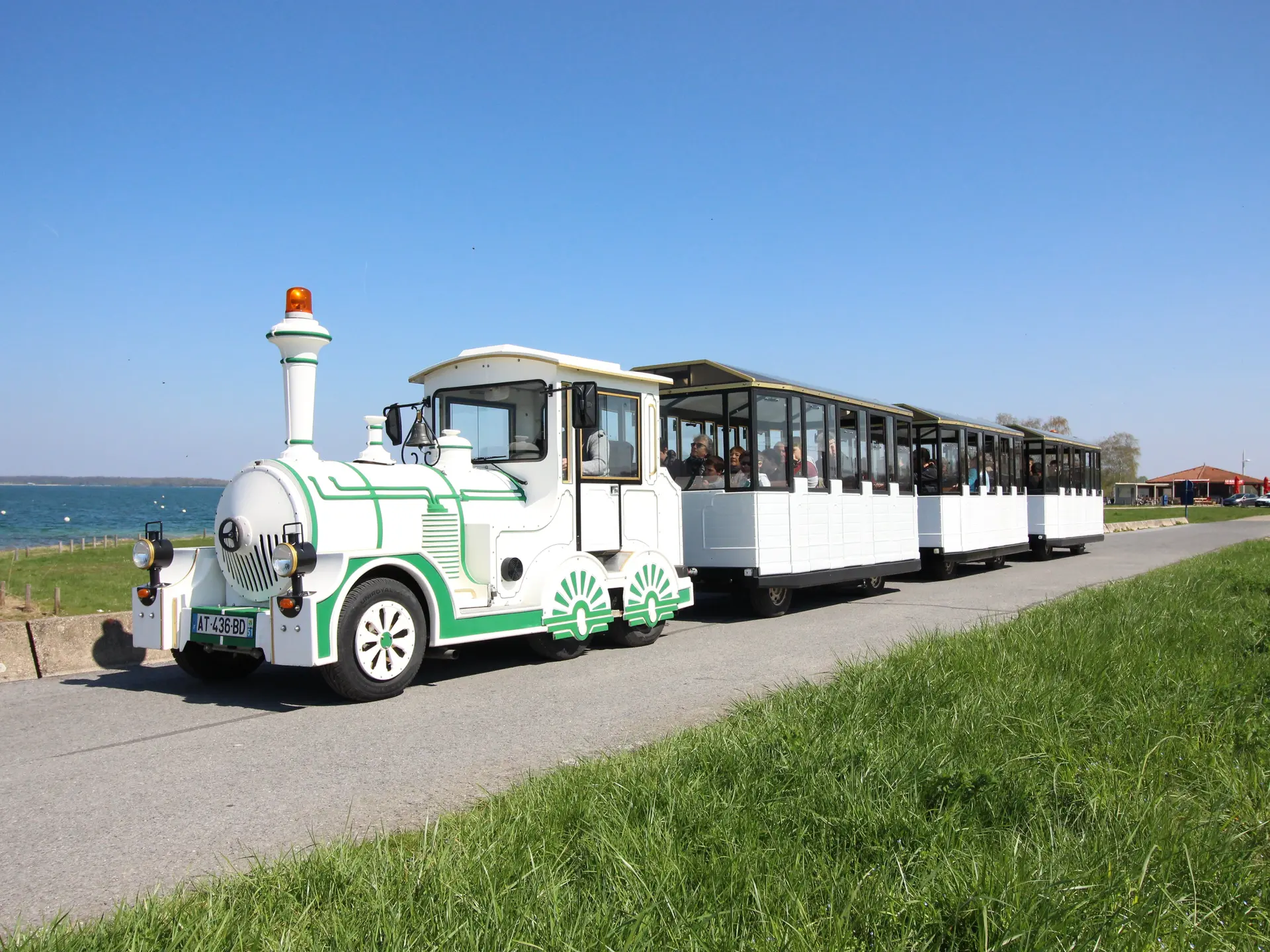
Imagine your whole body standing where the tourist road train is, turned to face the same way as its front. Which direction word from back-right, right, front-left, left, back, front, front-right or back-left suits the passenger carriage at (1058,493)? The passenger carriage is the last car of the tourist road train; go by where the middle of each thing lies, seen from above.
back

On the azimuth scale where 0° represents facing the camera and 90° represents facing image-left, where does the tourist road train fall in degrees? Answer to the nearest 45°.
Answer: approximately 45°
